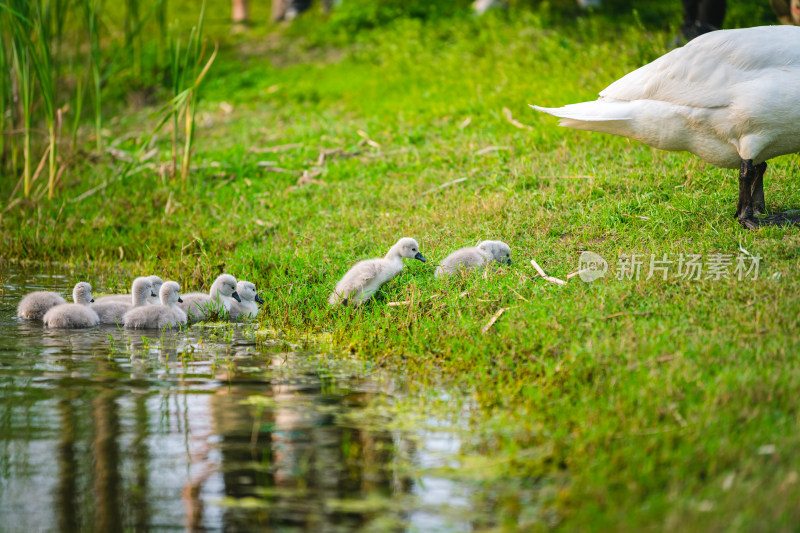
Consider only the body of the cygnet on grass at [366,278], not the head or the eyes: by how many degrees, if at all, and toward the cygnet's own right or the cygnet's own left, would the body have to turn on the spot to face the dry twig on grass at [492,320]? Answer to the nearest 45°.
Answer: approximately 45° to the cygnet's own right

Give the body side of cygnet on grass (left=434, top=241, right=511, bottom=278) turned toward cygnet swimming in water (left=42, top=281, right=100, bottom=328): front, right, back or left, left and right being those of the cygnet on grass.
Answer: back

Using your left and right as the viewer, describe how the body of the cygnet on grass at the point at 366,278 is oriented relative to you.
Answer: facing to the right of the viewer

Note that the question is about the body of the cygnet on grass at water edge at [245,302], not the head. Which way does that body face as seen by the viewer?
to the viewer's right

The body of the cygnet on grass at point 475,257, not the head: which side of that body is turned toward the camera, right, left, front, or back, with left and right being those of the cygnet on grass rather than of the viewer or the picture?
right

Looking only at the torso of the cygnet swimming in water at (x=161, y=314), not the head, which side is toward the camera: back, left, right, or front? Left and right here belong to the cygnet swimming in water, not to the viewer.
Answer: right

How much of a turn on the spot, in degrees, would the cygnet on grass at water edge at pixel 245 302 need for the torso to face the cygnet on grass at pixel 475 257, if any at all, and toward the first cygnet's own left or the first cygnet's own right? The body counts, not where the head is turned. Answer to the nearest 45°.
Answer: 0° — it already faces it

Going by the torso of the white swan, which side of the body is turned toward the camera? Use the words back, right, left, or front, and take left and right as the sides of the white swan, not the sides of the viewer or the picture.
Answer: right

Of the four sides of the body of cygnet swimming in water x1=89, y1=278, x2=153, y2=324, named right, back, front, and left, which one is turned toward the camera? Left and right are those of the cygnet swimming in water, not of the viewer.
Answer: right

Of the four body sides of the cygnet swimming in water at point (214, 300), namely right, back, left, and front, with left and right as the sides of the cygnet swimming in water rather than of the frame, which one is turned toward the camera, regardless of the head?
right
